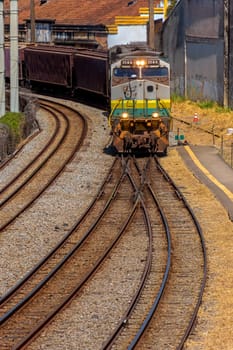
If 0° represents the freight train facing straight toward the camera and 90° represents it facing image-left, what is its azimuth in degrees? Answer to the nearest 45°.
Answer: approximately 0°

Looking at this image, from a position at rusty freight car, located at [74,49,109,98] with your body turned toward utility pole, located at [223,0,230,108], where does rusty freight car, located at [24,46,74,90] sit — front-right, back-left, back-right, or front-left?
back-left

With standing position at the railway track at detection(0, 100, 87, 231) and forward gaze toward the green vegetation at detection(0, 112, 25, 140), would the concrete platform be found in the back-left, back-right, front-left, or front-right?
back-right

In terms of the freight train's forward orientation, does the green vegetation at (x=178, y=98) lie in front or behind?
behind

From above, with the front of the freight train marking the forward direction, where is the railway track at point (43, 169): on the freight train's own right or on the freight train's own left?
on the freight train's own right
